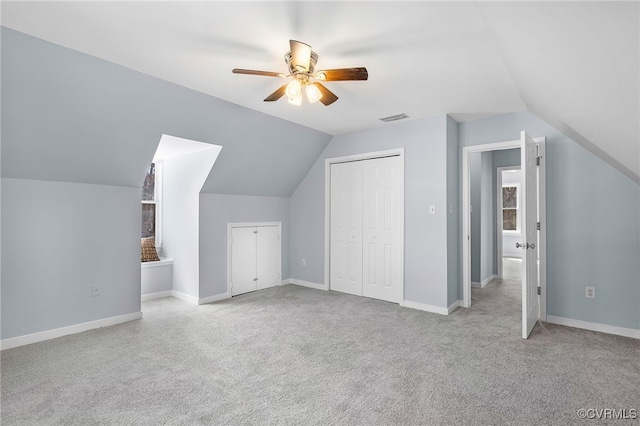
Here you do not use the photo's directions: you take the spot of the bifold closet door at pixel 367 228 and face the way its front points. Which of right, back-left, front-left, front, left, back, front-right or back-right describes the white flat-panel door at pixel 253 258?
front-right

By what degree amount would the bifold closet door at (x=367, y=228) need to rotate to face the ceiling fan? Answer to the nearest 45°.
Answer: approximately 45° to its left

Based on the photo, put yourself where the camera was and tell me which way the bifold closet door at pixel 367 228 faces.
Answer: facing the viewer and to the left of the viewer

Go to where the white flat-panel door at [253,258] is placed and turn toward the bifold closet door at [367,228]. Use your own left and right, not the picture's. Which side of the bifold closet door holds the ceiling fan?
right

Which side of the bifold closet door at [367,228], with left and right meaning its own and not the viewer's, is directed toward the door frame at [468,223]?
left

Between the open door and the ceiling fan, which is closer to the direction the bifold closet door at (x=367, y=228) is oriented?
the ceiling fan

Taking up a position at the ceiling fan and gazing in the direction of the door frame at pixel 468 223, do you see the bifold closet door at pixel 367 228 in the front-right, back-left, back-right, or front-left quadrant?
front-left

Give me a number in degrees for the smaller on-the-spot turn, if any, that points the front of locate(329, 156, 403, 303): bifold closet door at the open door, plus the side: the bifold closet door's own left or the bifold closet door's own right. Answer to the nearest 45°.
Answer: approximately 90° to the bifold closet door's own left
